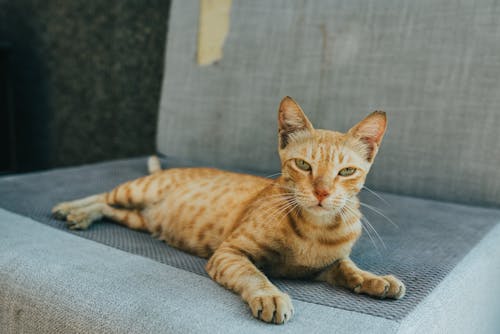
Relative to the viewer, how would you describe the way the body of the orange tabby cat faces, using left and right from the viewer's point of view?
facing the viewer and to the right of the viewer

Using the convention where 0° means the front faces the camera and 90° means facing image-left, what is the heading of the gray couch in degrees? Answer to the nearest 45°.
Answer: approximately 45°
